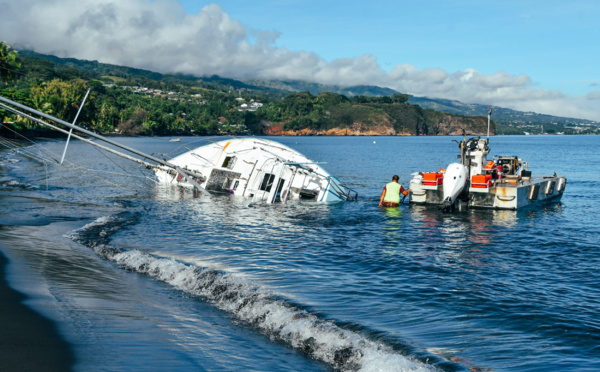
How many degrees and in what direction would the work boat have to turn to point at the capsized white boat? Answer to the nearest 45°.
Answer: approximately 135° to its left

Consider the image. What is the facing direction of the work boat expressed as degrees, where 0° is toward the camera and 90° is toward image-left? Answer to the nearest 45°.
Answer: approximately 225°

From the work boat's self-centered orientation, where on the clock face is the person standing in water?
The person standing in water is roughly at 7 o'clock from the work boat.

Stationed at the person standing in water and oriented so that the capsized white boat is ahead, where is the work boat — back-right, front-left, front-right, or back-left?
back-right
